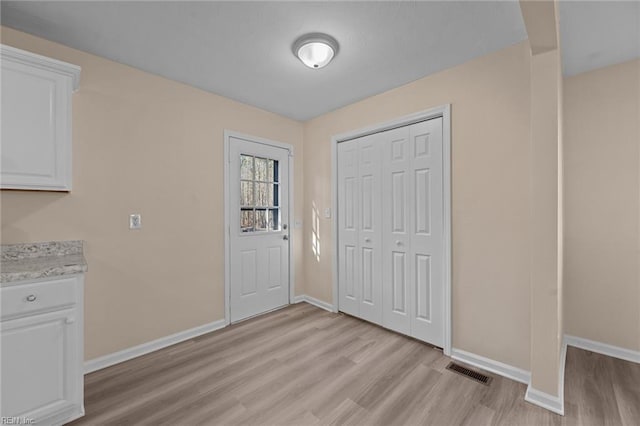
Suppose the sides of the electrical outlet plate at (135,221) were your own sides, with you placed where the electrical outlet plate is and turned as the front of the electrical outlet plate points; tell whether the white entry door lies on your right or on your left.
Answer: on your left

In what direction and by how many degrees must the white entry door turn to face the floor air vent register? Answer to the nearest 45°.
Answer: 0° — it already faces it

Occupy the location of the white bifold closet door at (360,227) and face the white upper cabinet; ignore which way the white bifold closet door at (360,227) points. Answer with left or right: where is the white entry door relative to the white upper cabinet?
right

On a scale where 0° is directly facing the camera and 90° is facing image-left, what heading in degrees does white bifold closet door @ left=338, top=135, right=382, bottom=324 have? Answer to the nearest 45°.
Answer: approximately 45°

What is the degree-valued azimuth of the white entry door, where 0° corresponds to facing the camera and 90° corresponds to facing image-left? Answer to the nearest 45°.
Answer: approximately 315°
